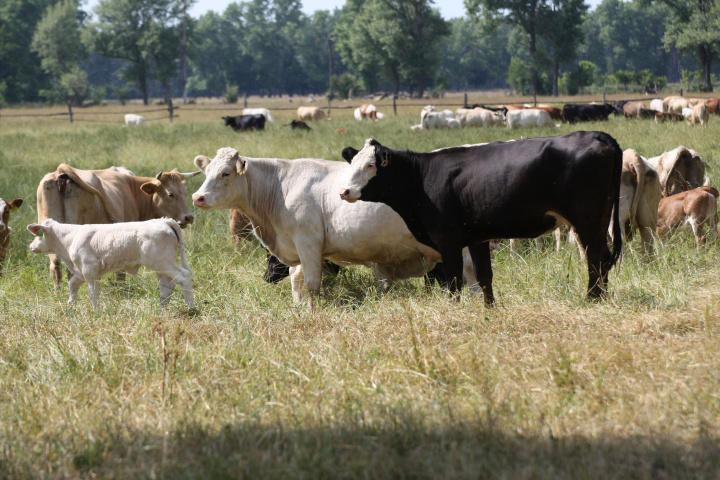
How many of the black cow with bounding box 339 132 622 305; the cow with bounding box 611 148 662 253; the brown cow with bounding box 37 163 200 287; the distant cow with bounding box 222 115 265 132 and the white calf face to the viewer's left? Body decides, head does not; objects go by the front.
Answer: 3

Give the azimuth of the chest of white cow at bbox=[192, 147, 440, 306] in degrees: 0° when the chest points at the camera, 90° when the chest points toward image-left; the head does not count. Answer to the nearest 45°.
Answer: approximately 45°

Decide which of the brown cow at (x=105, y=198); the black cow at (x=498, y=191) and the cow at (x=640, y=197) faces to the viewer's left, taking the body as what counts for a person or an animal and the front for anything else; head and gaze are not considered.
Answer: the black cow

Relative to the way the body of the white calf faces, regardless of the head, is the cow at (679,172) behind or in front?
behind

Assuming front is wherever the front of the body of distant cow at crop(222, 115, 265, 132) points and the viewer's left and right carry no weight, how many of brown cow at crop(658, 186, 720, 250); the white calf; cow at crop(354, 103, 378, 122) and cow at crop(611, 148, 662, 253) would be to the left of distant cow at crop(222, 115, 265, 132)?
3

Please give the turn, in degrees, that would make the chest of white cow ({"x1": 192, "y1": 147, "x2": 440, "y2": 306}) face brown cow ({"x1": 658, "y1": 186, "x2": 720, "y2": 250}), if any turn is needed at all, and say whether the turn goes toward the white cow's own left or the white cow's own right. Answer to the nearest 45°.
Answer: approximately 135° to the white cow's own right

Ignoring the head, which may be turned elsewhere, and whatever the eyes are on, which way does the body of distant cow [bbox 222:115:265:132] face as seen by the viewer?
to the viewer's left

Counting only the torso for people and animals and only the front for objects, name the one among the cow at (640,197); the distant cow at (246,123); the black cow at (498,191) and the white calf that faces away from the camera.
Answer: the cow

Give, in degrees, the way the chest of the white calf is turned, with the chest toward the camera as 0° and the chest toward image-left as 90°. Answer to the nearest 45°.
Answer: approximately 90°

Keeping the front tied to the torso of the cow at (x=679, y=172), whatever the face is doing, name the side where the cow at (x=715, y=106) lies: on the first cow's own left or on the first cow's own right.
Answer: on the first cow's own right

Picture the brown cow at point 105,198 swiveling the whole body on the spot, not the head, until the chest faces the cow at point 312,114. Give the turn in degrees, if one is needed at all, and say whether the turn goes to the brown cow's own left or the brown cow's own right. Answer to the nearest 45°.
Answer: approximately 45° to the brown cow's own left

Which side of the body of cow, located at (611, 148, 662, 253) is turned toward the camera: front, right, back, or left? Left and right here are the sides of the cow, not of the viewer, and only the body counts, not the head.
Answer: back

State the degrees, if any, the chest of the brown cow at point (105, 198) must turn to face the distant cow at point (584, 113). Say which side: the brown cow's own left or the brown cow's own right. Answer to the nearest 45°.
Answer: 0° — it already faces it

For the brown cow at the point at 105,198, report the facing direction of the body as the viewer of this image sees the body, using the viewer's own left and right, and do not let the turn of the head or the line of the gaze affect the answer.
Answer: facing away from the viewer and to the right of the viewer

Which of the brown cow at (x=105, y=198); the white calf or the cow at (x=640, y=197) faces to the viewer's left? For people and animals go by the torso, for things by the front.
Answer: the white calf

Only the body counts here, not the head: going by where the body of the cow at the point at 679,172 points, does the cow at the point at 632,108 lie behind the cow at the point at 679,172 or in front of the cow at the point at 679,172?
in front
